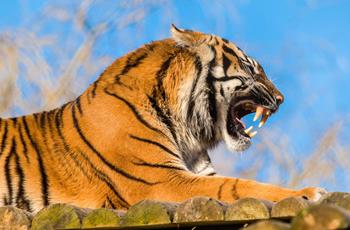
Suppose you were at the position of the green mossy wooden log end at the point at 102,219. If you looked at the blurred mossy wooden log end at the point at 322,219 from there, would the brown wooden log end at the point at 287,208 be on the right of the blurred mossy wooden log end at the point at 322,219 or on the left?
left

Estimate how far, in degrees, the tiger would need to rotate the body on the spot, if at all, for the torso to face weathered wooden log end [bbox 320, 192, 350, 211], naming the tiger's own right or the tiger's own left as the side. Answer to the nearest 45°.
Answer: approximately 45° to the tiger's own right

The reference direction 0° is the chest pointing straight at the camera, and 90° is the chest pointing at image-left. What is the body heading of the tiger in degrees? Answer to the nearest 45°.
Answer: approximately 270°
